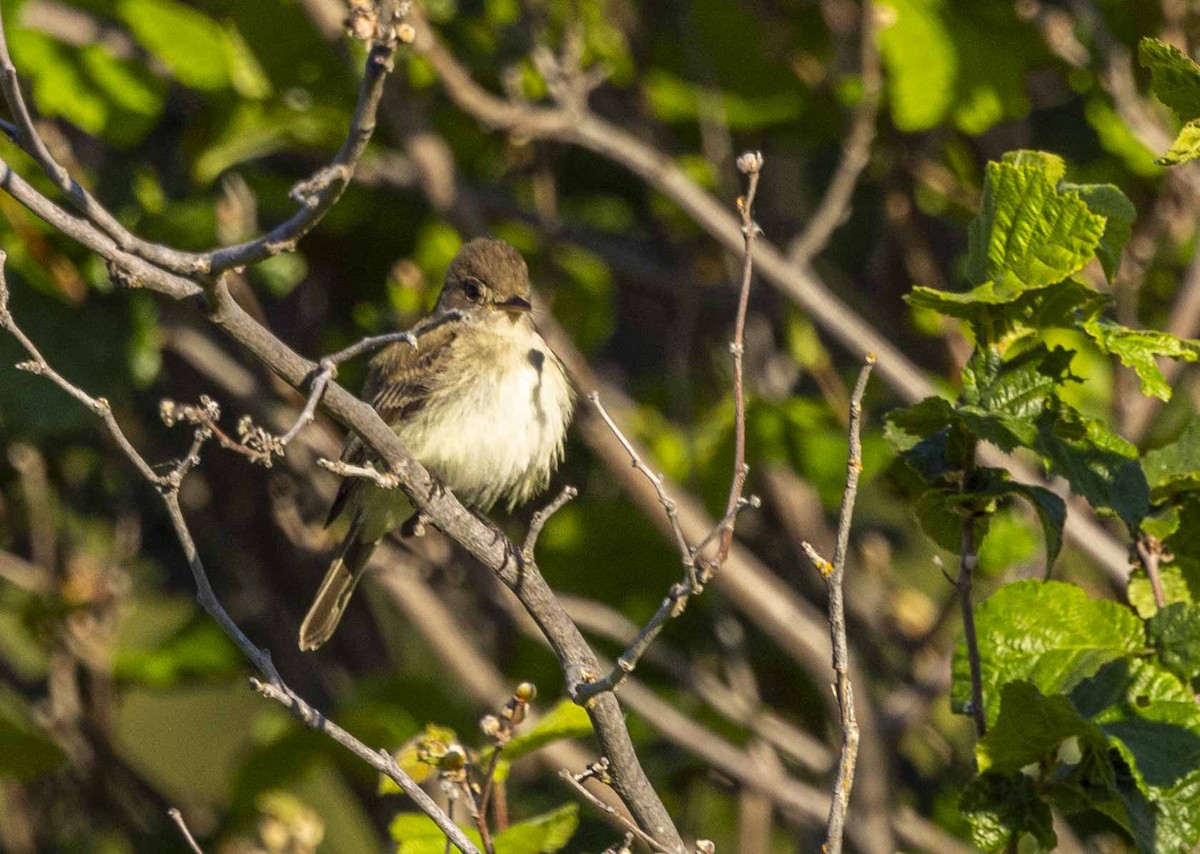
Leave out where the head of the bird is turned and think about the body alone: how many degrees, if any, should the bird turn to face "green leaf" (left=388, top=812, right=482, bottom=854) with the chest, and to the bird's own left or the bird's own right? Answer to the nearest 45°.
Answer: approximately 45° to the bird's own right

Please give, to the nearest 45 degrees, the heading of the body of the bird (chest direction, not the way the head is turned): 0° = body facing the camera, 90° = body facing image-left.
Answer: approximately 315°
